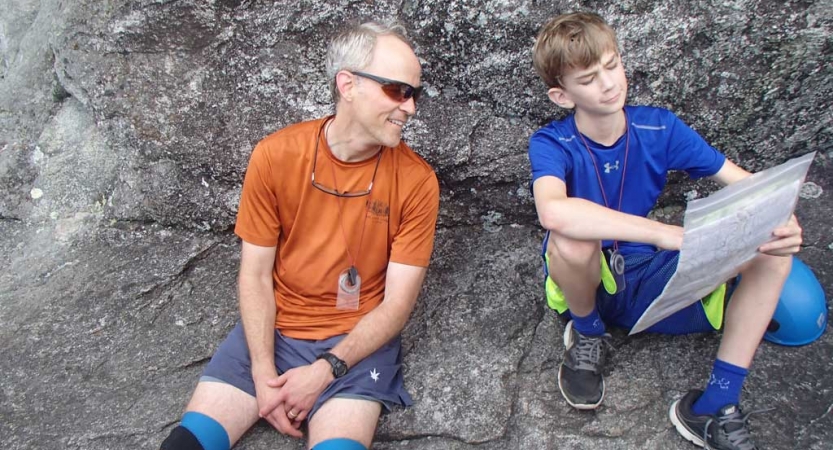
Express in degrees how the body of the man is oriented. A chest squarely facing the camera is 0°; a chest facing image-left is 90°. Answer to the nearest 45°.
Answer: approximately 0°

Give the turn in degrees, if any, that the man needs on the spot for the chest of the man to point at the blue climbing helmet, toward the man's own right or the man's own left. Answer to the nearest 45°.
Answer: approximately 90° to the man's own left

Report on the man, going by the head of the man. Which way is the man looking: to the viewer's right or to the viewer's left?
to the viewer's right

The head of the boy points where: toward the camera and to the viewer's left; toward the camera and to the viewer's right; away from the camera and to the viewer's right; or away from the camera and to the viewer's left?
toward the camera and to the viewer's right
